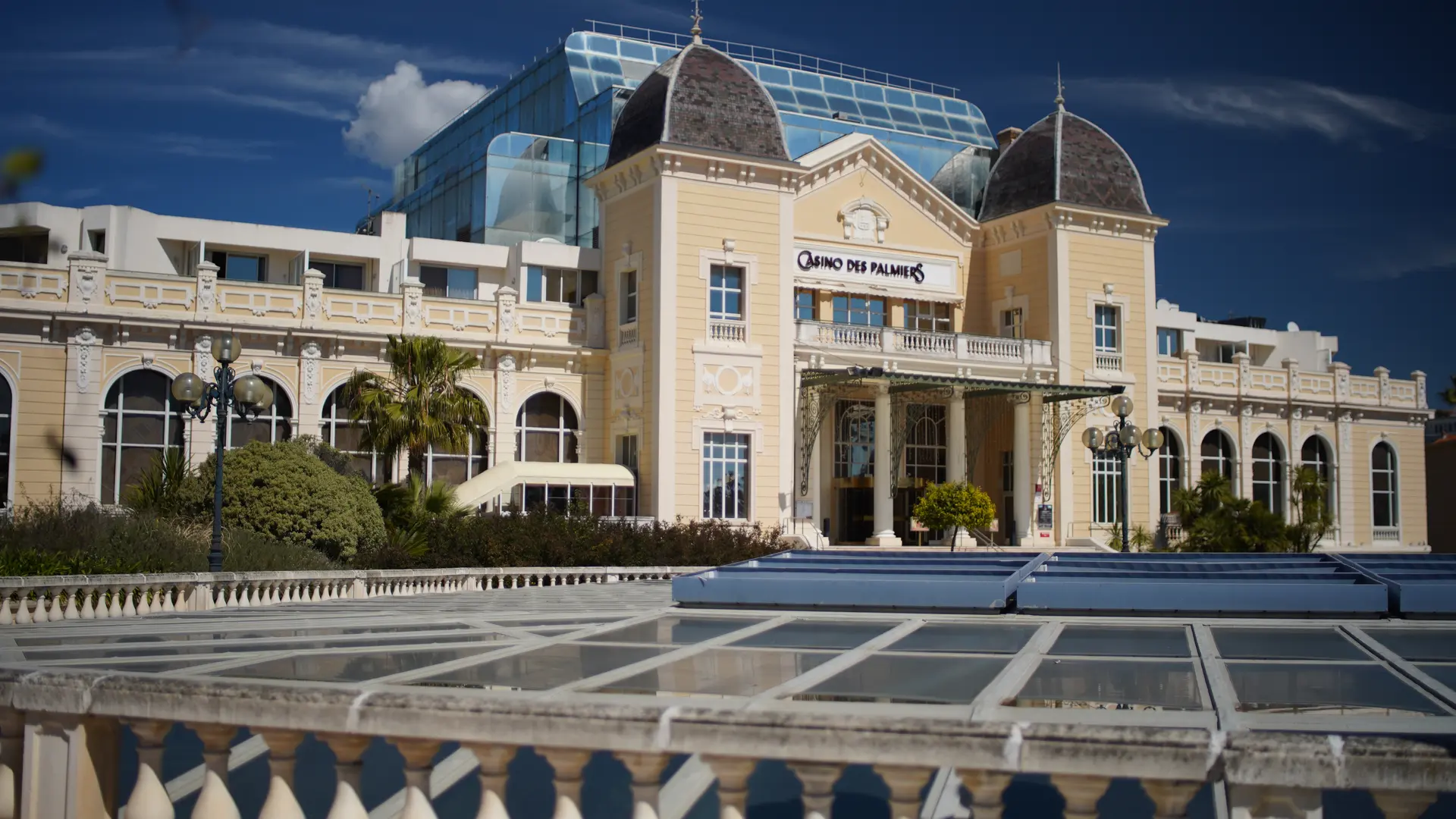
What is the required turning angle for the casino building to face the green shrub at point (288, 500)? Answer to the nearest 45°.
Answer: approximately 90° to its right

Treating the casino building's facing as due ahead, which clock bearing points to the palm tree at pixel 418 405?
The palm tree is roughly at 3 o'clock from the casino building.

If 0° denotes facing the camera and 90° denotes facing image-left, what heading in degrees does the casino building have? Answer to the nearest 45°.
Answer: approximately 315°

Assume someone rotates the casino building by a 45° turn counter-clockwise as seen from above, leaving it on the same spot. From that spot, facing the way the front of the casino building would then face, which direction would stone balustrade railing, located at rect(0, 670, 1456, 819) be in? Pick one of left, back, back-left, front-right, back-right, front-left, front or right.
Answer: right

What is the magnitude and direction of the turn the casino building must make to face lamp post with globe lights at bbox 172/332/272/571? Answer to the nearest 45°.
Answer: approximately 45° to its right
